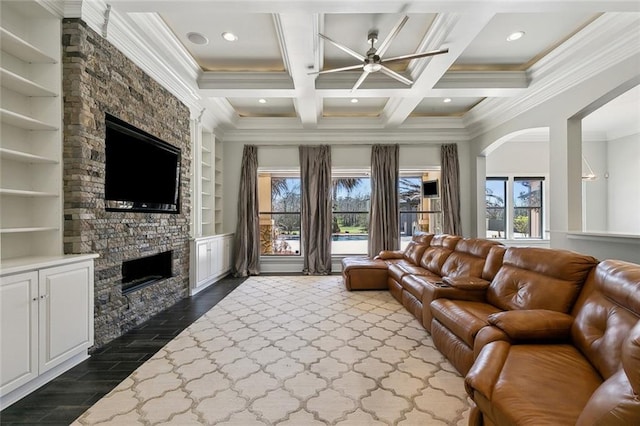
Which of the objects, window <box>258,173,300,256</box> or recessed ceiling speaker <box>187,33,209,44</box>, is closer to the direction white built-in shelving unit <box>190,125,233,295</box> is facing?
the window

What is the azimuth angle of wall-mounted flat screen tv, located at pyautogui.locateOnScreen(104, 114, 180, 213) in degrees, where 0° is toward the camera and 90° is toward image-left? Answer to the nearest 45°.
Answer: approximately 315°

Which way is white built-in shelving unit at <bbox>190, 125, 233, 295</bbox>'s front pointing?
to the viewer's right

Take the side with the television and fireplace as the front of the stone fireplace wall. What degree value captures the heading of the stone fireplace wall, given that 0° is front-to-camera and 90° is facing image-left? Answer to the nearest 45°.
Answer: approximately 315°

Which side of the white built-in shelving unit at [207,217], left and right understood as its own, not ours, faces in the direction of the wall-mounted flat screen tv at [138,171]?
right

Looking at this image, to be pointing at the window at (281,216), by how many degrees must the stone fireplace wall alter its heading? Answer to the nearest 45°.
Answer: approximately 90° to its left

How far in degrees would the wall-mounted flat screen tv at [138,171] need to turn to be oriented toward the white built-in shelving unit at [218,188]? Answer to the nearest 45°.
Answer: approximately 90° to its left

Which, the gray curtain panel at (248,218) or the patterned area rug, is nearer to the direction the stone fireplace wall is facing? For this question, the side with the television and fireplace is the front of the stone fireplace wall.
the patterned area rug
